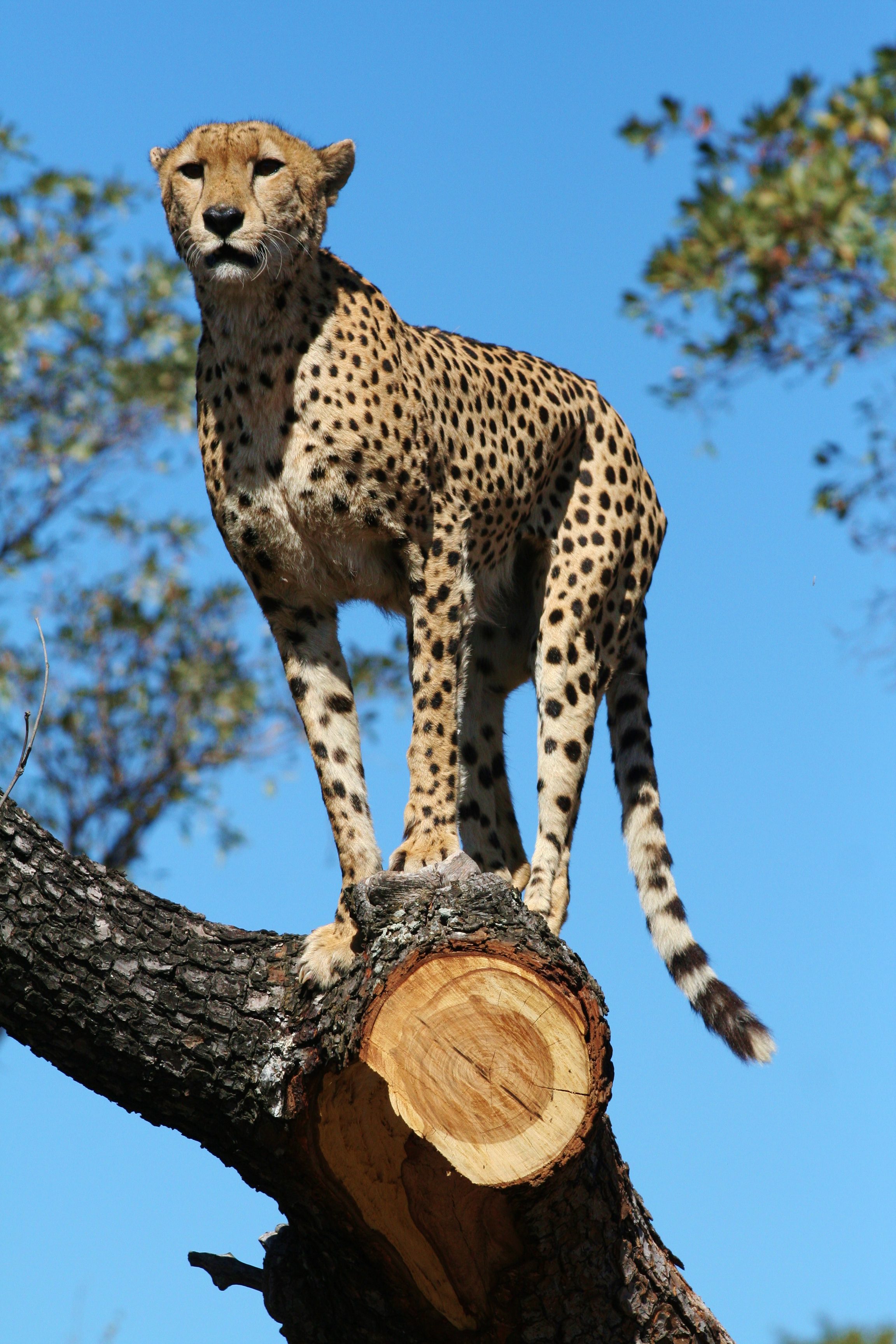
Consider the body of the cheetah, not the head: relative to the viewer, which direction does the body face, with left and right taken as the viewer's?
facing the viewer and to the left of the viewer
